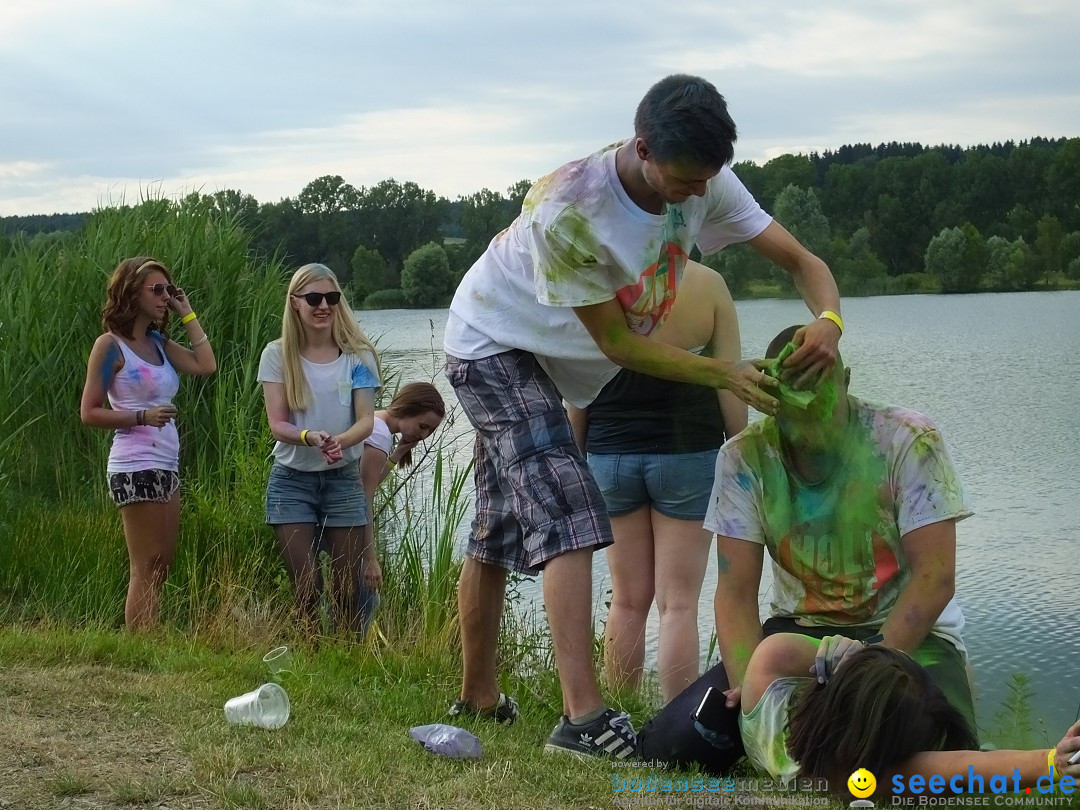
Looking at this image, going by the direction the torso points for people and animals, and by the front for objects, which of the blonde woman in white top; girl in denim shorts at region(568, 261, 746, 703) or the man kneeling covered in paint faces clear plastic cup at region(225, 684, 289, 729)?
the blonde woman in white top

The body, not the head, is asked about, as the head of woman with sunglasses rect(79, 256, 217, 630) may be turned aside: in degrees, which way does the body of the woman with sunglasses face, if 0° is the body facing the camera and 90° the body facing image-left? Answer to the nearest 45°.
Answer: approximately 315°

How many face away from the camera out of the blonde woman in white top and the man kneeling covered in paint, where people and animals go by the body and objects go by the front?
0

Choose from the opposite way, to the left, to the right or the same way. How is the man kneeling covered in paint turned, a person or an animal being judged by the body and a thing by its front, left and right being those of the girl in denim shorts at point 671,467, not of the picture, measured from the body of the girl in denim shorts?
the opposite way

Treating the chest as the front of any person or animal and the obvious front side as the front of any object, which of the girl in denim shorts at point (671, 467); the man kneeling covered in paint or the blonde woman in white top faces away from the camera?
the girl in denim shorts

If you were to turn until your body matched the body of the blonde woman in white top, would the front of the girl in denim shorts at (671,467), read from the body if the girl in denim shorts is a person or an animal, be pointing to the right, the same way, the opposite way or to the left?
the opposite way

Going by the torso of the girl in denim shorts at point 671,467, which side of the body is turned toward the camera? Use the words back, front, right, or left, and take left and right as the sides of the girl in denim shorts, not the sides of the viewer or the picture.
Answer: back

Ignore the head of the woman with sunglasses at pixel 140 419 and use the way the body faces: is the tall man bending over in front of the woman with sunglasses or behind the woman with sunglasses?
in front

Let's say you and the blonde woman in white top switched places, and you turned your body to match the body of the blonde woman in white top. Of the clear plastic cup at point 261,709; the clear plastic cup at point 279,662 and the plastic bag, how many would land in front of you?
3

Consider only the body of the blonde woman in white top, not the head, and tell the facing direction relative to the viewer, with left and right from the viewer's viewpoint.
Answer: facing the viewer
